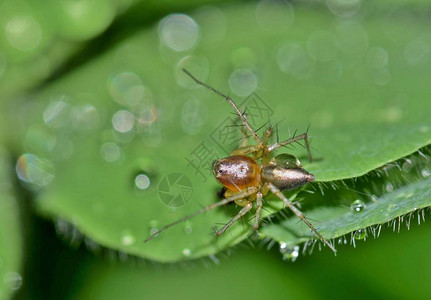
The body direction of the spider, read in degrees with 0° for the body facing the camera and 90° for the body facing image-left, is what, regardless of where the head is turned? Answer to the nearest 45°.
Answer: approximately 90°

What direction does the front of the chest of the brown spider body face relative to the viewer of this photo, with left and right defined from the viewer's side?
facing to the left of the viewer

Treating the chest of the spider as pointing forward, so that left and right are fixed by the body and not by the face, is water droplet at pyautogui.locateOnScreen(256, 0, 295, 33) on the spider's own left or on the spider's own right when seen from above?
on the spider's own right

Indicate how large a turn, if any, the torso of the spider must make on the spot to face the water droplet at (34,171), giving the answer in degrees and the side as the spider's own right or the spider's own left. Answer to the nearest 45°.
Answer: approximately 45° to the spider's own right
